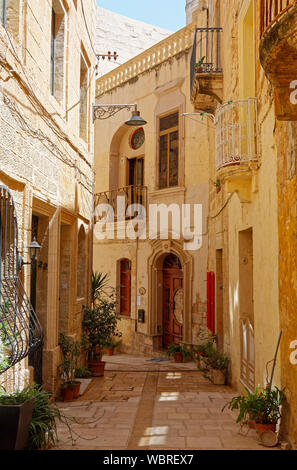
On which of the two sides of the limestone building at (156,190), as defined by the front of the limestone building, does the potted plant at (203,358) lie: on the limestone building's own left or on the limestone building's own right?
on the limestone building's own left

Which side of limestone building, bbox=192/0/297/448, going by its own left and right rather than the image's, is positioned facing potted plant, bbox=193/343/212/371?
right

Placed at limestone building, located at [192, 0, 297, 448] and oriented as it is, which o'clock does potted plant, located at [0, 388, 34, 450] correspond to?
The potted plant is roughly at 10 o'clock from the limestone building.

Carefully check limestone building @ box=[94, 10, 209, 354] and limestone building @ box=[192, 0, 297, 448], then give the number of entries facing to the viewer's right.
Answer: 0

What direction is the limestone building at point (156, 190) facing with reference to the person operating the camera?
facing the viewer and to the left of the viewer

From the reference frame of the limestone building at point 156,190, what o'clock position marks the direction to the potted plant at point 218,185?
The potted plant is roughly at 10 o'clock from the limestone building.

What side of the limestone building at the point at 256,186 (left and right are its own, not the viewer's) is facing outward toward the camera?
left

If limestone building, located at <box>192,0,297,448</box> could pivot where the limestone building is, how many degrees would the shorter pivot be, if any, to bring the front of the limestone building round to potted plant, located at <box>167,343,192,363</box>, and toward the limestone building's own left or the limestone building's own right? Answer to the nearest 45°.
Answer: approximately 90° to the limestone building's own right

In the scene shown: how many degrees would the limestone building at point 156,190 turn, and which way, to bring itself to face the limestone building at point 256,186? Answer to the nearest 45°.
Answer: approximately 45° to its left

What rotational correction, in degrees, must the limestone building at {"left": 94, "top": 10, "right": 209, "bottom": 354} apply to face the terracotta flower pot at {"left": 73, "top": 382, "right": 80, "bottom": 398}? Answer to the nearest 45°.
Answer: approximately 45° to its left
